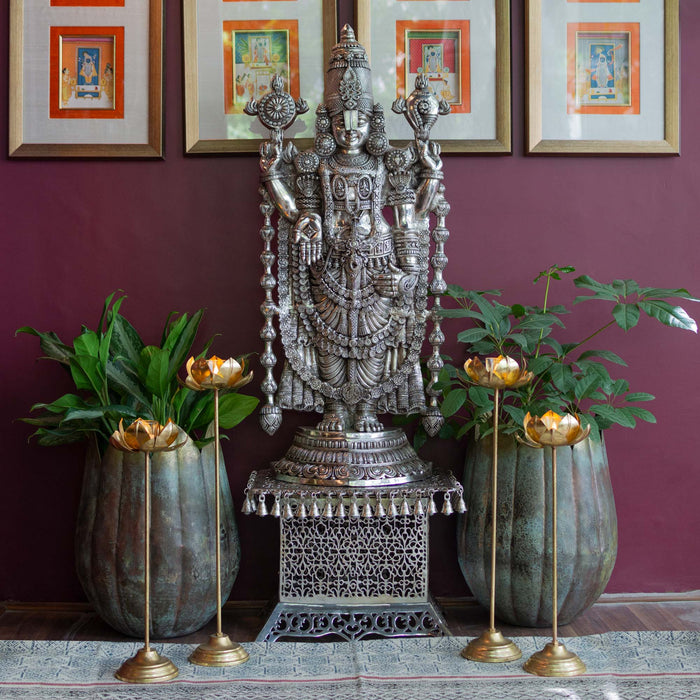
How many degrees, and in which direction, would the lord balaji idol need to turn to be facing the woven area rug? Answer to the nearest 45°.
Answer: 0° — it already faces it

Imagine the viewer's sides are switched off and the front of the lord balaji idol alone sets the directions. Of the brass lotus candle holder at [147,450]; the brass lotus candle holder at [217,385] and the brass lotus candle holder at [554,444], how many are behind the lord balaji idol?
0

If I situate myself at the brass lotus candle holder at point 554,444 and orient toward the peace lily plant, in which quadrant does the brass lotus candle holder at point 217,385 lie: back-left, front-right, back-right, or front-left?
front-left

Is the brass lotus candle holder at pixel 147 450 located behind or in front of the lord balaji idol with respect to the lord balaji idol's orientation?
in front

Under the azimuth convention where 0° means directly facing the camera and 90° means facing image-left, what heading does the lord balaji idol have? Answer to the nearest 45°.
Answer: approximately 0°

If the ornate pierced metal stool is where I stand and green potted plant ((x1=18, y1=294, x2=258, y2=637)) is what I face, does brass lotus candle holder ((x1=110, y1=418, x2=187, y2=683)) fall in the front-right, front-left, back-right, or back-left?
front-left

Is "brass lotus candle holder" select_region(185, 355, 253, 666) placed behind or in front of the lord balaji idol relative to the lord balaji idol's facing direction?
in front
